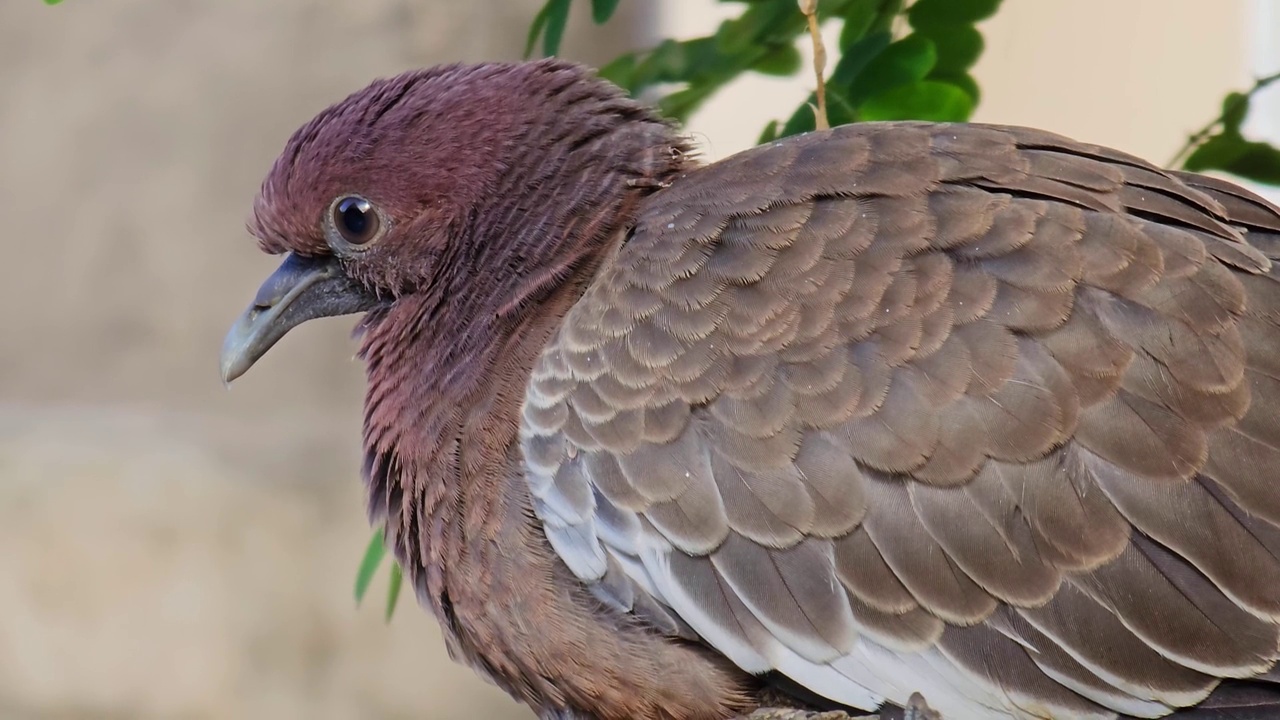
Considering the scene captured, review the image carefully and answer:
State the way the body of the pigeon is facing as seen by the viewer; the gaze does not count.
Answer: to the viewer's left
